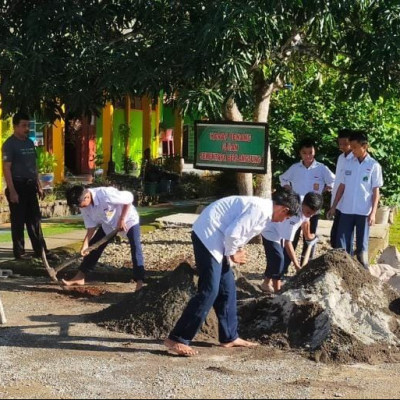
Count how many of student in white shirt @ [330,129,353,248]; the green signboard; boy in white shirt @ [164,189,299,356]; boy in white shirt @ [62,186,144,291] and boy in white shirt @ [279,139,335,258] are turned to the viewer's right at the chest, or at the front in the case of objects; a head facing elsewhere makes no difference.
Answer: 1

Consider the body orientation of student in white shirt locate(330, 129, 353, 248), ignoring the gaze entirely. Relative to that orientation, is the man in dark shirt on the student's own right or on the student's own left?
on the student's own right

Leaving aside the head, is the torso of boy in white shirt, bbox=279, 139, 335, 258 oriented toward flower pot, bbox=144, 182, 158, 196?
no

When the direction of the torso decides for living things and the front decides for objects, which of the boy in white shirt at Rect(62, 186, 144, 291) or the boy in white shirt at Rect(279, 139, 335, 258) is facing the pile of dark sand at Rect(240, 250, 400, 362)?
the boy in white shirt at Rect(279, 139, 335, 258)

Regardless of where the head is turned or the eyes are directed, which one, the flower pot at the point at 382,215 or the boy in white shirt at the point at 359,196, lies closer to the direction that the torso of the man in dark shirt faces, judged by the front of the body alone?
the boy in white shirt

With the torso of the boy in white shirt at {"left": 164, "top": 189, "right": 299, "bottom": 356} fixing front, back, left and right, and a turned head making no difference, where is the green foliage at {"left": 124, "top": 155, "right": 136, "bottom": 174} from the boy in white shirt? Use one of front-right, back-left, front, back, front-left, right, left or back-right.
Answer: left

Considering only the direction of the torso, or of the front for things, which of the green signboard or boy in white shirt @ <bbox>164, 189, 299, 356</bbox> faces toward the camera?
the green signboard

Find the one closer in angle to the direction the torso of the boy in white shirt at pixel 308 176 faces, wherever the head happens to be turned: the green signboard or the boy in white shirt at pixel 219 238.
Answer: the boy in white shirt

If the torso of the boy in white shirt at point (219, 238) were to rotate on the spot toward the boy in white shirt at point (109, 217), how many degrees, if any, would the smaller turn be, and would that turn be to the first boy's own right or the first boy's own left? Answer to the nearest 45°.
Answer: approximately 135° to the first boy's own left

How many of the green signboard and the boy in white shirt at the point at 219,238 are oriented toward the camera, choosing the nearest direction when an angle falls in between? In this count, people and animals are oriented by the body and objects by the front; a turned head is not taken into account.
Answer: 1

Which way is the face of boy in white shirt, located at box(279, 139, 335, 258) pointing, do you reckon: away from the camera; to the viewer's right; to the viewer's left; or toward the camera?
toward the camera

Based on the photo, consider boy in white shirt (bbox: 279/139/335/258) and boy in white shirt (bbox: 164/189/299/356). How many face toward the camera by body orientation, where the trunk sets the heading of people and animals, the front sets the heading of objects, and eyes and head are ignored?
1

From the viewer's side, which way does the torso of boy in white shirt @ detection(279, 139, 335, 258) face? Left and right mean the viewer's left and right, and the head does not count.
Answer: facing the viewer

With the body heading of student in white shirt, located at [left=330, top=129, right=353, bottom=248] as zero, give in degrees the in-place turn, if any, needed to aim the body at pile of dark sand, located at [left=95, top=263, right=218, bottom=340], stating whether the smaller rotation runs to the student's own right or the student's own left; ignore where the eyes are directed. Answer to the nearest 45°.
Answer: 0° — they already face it

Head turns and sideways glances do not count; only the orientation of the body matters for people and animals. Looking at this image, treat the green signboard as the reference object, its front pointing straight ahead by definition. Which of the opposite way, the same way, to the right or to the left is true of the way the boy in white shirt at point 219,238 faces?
to the left

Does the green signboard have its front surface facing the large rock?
no

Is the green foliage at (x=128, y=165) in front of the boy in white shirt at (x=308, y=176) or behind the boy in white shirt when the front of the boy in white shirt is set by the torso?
behind
